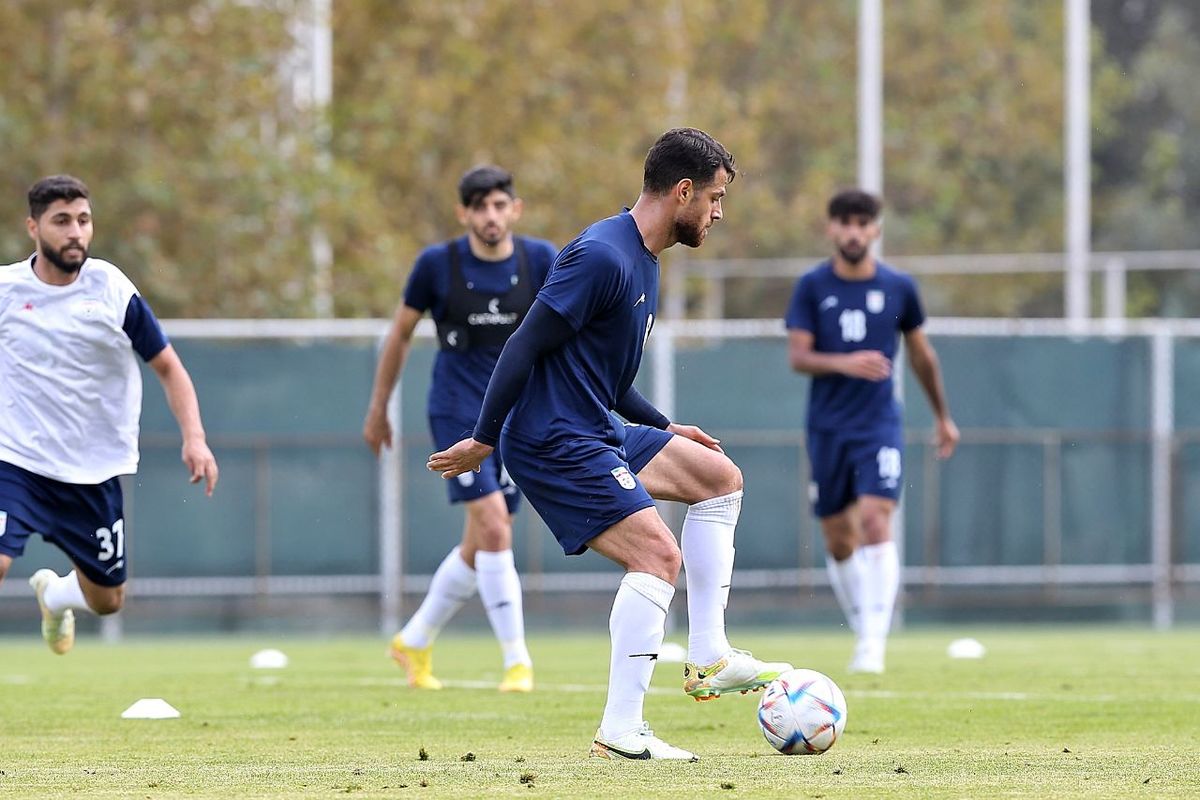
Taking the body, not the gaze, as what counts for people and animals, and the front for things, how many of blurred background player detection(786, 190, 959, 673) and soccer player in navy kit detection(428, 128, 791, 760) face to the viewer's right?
1

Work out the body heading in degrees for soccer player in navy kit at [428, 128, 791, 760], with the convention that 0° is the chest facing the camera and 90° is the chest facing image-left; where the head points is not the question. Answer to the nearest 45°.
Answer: approximately 270°

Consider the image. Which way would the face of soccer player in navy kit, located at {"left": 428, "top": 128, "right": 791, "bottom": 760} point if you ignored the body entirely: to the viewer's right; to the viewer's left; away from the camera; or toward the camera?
to the viewer's right

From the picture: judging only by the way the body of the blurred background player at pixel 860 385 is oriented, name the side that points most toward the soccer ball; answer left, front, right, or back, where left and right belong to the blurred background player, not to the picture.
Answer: front

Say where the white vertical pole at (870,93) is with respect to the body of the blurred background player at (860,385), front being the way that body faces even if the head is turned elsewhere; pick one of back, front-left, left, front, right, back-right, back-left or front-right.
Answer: back

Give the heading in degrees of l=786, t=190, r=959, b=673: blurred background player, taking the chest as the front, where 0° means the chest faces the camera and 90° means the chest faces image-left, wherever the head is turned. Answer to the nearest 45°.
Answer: approximately 0°

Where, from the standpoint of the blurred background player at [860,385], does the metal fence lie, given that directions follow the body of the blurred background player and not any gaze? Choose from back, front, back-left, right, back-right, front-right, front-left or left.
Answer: back

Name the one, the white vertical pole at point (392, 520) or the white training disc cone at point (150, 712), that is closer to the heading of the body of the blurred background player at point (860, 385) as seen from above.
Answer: the white training disc cone

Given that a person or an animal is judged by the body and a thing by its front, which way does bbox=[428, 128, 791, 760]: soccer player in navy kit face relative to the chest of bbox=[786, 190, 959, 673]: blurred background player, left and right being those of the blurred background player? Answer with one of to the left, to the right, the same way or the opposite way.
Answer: to the left

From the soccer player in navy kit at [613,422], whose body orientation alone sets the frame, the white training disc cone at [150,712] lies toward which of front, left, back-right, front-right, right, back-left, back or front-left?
back-left
